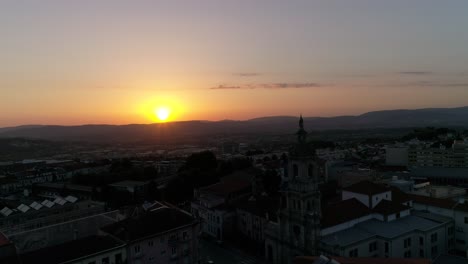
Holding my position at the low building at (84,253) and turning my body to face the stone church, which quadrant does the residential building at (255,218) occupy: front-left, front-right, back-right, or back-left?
front-left

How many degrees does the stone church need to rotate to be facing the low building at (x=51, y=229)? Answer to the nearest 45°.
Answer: approximately 45° to its right

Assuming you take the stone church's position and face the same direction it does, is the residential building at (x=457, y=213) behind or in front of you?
behind

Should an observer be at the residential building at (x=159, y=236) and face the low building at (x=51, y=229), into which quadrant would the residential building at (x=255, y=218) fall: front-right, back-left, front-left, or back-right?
back-right

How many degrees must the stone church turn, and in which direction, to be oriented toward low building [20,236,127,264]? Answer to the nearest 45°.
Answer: approximately 45° to its right

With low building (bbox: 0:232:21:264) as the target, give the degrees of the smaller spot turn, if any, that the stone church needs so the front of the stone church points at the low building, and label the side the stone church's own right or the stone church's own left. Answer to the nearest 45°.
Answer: approximately 45° to the stone church's own right

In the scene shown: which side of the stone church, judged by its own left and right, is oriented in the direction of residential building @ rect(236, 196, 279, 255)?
right

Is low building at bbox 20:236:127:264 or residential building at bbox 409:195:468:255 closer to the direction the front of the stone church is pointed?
the low building

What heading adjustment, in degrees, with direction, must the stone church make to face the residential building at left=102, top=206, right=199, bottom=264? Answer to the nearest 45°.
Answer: approximately 45° to its right

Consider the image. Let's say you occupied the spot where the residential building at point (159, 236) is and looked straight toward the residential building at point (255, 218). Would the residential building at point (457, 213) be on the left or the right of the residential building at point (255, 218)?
right

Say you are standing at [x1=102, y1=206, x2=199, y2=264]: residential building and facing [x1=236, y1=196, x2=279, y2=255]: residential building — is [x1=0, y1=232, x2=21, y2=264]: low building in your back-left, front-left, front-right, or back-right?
back-left

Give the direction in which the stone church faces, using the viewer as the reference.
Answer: facing the viewer and to the left of the viewer
